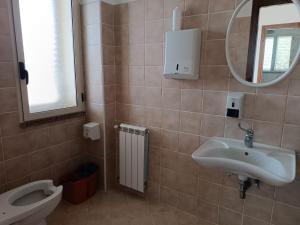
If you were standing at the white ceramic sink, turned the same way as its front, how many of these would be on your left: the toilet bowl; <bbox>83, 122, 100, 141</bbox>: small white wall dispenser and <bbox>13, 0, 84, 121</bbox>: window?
0

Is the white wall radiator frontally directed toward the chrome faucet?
no

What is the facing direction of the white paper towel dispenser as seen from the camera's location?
facing the viewer and to the left of the viewer

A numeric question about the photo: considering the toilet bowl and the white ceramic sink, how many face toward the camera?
1

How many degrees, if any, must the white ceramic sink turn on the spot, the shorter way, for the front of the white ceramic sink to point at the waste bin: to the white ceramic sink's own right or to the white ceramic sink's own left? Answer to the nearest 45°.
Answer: approximately 90° to the white ceramic sink's own right

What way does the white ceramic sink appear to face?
toward the camera

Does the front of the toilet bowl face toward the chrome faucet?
no

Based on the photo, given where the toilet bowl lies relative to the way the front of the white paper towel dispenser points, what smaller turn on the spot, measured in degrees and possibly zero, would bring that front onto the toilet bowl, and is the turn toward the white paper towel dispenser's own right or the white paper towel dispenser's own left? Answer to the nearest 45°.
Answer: approximately 45° to the white paper towel dispenser's own right

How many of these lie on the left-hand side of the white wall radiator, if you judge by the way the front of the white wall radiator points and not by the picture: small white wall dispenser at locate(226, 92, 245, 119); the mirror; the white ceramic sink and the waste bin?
3

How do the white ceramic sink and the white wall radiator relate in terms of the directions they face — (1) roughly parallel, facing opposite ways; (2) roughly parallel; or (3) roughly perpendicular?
roughly parallel

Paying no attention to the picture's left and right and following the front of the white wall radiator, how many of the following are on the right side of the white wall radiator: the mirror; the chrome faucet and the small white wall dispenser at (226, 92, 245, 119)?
0

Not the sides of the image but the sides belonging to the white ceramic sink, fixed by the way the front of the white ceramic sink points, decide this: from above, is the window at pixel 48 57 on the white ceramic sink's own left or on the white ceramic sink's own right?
on the white ceramic sink's own right

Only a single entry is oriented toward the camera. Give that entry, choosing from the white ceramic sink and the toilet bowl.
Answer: the white ceramic sink

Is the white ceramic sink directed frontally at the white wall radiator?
no
